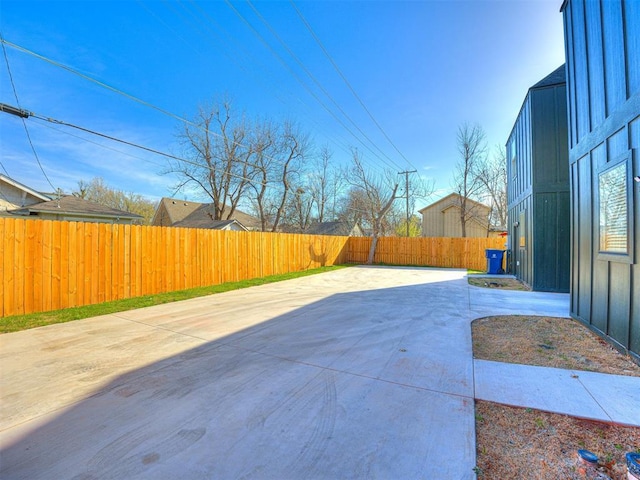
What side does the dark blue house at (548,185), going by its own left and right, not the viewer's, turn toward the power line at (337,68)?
front

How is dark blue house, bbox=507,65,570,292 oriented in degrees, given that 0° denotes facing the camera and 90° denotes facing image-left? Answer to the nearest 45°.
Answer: approximately 90°

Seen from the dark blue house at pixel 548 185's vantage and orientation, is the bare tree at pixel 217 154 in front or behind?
in front

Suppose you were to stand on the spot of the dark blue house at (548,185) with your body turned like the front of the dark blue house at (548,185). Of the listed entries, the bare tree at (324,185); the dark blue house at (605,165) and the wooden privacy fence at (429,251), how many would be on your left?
1

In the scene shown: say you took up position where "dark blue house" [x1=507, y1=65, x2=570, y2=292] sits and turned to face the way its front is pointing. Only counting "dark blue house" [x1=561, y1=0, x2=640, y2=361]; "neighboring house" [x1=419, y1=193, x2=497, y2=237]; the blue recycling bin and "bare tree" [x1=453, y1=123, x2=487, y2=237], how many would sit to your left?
1

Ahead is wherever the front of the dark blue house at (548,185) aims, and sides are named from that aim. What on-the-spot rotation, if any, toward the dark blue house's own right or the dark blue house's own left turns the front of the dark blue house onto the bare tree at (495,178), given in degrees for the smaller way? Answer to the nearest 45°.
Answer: approximately 90° to the dark blue house's own right

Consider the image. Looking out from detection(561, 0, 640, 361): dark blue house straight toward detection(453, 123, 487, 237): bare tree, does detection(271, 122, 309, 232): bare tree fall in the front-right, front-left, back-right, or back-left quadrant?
front-left

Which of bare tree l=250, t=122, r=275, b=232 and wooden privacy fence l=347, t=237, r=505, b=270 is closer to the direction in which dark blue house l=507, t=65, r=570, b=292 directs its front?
the bare tree

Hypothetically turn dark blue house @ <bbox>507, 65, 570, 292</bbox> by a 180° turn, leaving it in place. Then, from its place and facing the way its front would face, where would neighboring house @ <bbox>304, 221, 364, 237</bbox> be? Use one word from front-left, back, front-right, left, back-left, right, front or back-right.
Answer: back-left

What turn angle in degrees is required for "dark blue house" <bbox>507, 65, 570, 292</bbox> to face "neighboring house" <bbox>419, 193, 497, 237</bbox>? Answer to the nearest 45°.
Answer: approximately 90° to its right

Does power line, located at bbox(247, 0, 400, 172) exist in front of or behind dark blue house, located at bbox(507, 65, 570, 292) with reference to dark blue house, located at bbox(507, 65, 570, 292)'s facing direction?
in front

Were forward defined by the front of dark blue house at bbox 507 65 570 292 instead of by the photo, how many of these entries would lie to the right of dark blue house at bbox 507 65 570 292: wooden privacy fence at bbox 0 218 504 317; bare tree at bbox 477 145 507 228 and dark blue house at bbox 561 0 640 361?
1
